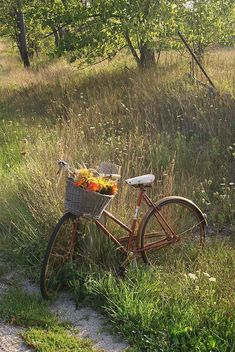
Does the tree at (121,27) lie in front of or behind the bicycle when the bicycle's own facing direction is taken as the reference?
behind

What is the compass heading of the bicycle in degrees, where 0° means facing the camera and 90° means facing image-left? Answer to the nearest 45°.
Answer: approximately 45°
